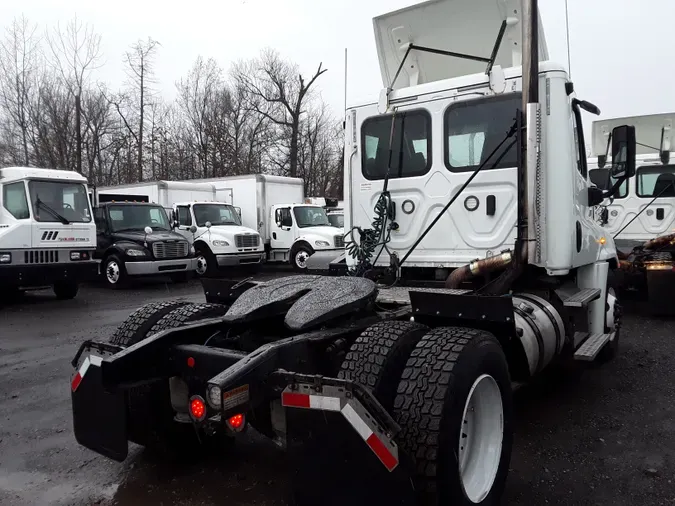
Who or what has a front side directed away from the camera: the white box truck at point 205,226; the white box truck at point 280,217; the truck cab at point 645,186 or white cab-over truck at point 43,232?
the truck cab

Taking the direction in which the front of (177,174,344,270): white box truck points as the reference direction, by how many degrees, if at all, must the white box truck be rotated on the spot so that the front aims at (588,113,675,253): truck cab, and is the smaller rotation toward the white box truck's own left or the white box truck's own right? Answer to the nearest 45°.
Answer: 0° — it already faces it

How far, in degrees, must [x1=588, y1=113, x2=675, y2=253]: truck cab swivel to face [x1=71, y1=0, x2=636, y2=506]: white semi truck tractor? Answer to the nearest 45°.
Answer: approximately 180°

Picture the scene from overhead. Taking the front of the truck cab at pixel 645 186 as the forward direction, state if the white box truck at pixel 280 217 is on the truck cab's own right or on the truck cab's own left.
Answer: on the truck cab's own left

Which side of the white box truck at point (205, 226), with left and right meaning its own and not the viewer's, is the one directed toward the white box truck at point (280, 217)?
left

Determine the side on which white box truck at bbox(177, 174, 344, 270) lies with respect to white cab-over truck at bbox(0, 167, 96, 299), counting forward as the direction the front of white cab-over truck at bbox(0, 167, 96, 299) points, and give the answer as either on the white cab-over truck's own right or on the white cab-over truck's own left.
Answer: on the white cab-over truck's own left

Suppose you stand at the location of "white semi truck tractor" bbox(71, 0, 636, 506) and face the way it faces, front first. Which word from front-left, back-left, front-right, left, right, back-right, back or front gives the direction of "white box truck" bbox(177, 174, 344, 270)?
front-left

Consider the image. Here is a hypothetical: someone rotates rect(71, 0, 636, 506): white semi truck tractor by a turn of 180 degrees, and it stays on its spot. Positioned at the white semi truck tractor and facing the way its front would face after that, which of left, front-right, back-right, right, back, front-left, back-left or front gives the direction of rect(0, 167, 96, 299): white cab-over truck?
right

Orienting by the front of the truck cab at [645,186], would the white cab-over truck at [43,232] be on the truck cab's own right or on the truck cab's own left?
on the truck cab's own left

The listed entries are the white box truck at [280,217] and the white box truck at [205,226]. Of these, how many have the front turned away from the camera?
0

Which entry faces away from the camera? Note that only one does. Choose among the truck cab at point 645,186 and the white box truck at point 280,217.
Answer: the truck cab

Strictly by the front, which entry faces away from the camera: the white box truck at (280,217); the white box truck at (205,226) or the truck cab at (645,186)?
the truck cab

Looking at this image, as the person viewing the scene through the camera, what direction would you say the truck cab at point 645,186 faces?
facing away from the viewer
